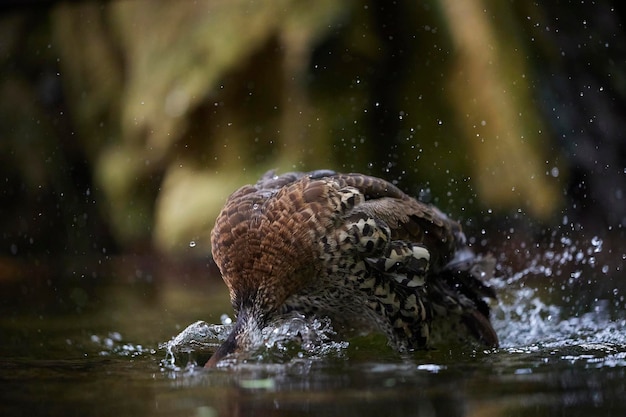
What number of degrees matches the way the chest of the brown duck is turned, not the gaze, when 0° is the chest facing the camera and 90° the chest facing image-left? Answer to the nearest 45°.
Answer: approximately 90°
